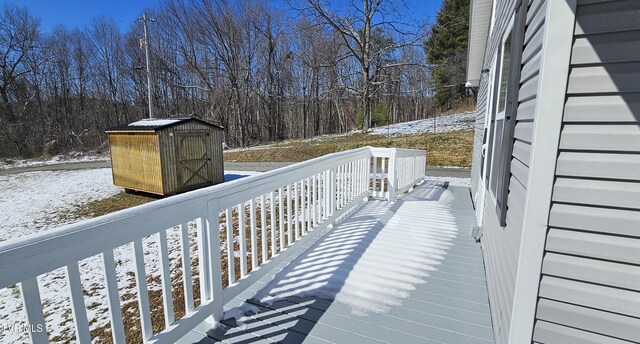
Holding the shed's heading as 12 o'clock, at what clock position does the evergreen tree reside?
The evergreen tree is roughly at 10 o'clock from the shed.

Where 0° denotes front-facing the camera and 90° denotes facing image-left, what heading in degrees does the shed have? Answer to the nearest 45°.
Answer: approximately 315°

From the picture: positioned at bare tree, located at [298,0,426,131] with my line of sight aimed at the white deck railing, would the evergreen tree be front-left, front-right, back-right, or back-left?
back-left

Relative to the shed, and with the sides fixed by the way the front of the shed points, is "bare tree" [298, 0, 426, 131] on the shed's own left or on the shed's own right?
on the shed's own left

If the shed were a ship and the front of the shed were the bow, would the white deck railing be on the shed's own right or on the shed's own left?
on the shed's own right
